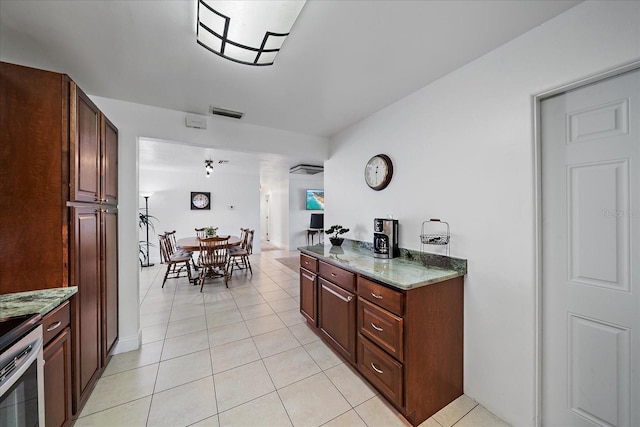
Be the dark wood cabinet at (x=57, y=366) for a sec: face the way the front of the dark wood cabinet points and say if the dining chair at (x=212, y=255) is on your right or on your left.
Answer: on your left

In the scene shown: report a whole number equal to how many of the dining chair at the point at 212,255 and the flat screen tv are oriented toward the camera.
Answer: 1

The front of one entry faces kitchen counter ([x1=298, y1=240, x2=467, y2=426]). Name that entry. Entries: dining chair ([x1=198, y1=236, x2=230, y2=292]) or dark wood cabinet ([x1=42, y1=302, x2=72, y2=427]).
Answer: the dark wood cabinet

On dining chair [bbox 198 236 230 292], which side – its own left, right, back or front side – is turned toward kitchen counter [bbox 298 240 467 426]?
back

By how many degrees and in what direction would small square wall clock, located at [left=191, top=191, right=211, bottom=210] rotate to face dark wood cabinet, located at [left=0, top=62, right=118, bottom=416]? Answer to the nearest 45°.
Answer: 0° — it already faces it
